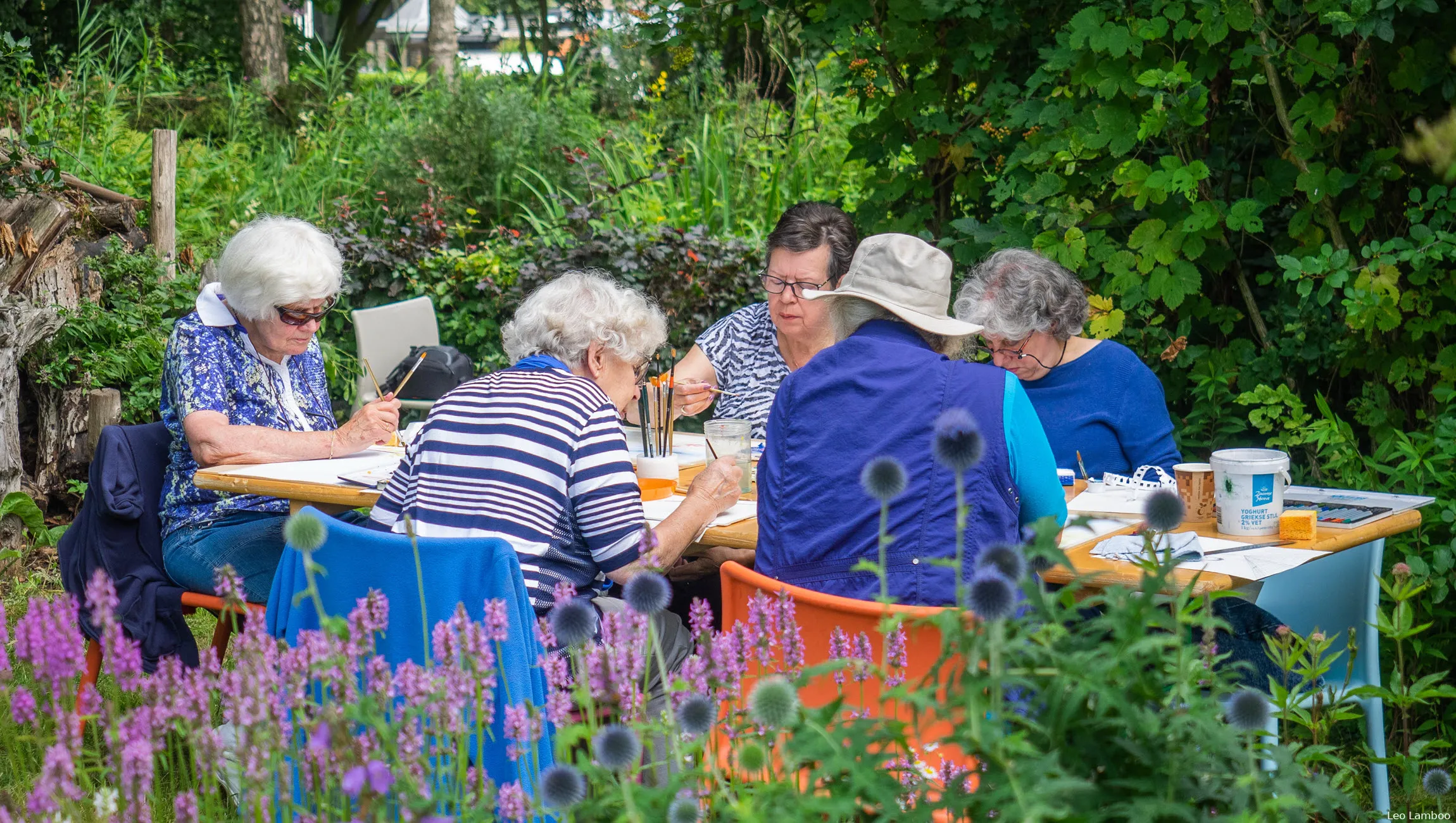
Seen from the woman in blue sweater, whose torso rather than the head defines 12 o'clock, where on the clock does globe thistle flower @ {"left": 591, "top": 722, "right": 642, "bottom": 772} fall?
The globe thistle flower is roughly at 11 o'clock from the woman in blue sweater.

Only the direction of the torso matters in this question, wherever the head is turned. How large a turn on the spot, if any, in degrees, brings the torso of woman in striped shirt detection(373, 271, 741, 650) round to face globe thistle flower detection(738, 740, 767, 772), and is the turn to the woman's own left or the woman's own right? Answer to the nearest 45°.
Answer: approximately 135° to the woman's own right

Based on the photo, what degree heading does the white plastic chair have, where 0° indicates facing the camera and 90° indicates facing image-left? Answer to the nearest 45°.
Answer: approximately 315°

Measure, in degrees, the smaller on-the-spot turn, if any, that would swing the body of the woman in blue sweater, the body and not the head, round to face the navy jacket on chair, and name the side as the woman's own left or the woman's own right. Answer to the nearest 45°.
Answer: approximately 45° to the woman's own right

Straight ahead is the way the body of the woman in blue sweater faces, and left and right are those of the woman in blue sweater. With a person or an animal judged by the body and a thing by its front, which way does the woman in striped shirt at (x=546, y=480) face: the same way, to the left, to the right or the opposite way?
the opposite way

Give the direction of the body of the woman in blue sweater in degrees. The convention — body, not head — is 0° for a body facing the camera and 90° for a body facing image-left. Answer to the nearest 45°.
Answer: approximately 45°

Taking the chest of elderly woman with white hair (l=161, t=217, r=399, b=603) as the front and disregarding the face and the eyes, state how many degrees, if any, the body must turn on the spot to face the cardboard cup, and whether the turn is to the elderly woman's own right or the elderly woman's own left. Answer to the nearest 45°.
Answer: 0° — they already face it

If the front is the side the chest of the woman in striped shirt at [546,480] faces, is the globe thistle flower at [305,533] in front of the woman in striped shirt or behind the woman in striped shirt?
behind
